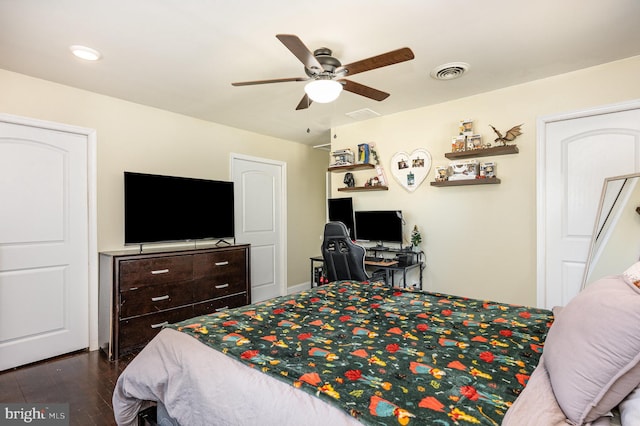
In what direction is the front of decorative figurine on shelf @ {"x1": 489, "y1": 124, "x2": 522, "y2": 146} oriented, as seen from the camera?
facing the viewer and to the left of the viewer

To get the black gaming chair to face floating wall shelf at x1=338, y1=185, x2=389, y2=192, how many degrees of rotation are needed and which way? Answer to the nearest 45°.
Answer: approximately 45° to its left

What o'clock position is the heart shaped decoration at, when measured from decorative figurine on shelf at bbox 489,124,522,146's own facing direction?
The heart shaped decoration is roughly at 2 o'clock from the decorative figurine on shelf.

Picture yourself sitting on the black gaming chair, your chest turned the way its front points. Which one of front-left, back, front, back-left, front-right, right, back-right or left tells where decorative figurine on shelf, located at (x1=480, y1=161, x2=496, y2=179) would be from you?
front-right

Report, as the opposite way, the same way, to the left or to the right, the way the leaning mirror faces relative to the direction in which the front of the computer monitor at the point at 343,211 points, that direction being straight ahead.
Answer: to the right

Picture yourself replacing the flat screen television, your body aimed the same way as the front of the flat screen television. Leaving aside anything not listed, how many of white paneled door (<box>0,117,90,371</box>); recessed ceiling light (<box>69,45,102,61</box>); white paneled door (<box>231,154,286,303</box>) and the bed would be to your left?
1

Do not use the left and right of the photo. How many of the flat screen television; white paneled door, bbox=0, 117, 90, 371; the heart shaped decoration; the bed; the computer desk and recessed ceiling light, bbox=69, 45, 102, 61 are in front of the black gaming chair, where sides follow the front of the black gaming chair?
2

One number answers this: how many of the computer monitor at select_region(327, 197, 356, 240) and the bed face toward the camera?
1

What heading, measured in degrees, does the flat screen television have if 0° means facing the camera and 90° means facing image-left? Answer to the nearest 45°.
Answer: approximately 315°

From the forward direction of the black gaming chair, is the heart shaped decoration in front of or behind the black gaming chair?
in front

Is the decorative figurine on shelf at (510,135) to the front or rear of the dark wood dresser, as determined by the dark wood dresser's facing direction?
to the front

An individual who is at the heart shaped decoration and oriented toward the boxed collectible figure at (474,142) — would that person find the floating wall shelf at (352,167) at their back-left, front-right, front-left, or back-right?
back-right

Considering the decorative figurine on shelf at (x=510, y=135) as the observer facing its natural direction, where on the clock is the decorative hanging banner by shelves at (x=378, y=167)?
the decorative hanging banner by shelves at (x=378, y=167) is roughly at 2 o'clock from the decorative figurine on shelf at (x=510, y=135).

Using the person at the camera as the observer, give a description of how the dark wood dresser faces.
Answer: facing the viewer and to the right of the viewer

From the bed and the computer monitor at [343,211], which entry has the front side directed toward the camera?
the computer monitor

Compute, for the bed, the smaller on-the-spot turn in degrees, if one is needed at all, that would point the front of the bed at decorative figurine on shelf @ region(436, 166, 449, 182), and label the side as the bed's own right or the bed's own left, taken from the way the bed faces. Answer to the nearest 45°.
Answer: approximately 45° to the bed's own right

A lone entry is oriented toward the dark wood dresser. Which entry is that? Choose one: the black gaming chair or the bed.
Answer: the bed

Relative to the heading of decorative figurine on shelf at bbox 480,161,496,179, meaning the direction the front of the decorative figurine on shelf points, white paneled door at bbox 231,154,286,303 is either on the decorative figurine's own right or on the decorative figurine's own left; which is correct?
on the decorative figurine's own right

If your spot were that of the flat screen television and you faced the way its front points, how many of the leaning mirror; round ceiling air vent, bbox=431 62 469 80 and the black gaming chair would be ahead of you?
3

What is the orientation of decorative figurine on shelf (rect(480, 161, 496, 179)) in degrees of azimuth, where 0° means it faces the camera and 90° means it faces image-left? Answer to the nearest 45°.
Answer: approximately 45°

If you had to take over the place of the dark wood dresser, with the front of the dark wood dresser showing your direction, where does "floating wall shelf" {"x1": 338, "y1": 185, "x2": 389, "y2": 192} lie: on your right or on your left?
on your left
